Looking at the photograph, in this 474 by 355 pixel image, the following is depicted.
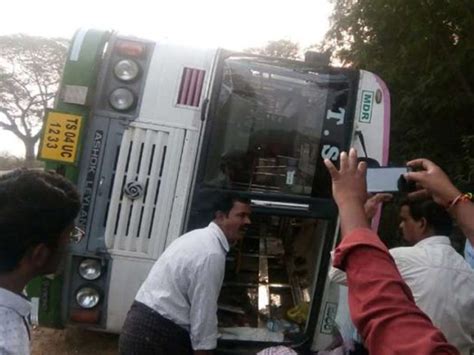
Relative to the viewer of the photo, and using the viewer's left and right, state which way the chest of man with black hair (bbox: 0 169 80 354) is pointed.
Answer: facing away from the viewer and to the right of the viewer

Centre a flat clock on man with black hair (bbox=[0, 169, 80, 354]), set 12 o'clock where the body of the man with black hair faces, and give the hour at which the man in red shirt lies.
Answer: The man in red shirt is roughly at 3 o'clock from the man with black hair.

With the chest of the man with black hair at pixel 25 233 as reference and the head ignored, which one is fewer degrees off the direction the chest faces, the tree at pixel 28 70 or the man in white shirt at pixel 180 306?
the man in white shirt

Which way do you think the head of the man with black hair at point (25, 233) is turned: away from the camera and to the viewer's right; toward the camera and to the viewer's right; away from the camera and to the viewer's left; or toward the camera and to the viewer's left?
away from the camera and to the viewer's right
